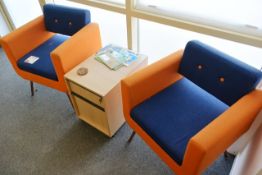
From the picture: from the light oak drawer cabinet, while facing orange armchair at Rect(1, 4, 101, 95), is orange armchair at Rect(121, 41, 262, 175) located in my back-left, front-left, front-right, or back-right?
back-right

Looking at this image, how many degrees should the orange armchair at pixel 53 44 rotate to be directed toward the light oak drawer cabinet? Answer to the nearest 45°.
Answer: approximately 45° to its left

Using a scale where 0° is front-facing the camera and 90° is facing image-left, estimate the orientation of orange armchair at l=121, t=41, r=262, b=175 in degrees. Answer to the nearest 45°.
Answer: approximately 45°

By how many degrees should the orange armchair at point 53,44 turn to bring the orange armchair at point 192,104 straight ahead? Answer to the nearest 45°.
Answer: approximately 90° to its left

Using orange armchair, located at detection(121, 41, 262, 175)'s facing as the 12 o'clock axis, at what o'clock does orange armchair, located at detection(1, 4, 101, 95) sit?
orange armchair, located at detection(1, 4, 101, 95) is roughly at 2 o'clock from orange armchair, located at detection(121, 41, 262, 175).

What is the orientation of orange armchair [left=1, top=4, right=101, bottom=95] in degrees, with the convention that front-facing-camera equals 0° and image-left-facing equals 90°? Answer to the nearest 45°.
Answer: approximately 45°

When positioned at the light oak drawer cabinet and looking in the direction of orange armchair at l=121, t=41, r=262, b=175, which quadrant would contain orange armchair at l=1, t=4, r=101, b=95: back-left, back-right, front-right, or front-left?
back-left
